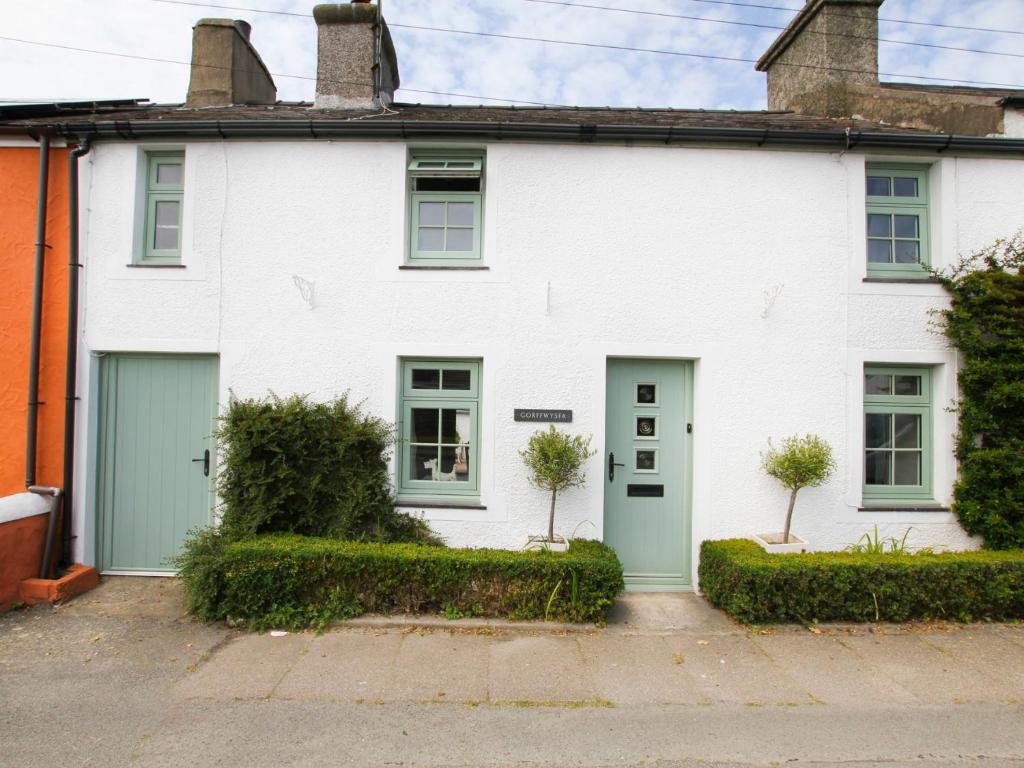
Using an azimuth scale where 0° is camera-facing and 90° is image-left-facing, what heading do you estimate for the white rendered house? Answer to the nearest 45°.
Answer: approximately 0°

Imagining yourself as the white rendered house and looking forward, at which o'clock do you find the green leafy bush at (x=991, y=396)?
The green leafy bush is roughly at 9 o'clock from the white rendered house.

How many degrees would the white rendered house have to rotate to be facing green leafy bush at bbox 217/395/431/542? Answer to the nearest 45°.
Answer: approximately 90° to its right

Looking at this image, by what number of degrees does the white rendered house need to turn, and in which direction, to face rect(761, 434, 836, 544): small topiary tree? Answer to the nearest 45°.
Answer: approximately 90° to its left

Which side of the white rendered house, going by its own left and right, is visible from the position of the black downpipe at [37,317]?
right
